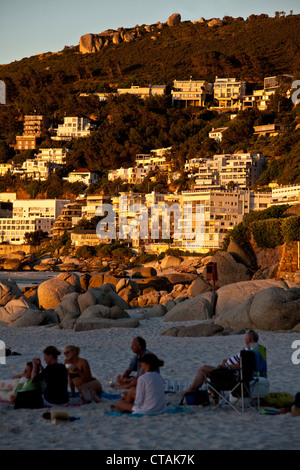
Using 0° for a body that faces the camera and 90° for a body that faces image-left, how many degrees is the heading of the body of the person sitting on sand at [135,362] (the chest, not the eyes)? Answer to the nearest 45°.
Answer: approximately 90°

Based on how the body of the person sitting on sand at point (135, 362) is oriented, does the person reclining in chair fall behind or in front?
behind

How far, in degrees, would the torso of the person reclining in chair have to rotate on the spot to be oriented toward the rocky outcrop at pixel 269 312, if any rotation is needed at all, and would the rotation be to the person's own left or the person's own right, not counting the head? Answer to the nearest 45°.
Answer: approximately 90° to the person's own right

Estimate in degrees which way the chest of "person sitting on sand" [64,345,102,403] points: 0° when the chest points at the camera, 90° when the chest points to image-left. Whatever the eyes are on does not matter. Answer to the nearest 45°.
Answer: approximately 45°

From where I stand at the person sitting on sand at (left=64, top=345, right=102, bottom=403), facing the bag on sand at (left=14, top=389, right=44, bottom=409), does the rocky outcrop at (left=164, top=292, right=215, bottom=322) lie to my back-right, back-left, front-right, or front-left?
back-right

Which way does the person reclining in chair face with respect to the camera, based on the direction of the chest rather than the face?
to the viewer's left

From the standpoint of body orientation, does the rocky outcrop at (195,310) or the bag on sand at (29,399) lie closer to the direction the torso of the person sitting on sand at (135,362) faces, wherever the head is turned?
the bag on sand

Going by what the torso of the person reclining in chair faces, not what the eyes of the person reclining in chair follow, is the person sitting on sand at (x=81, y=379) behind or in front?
in front

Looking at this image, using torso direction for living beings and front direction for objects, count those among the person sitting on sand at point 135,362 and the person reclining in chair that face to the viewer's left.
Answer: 2

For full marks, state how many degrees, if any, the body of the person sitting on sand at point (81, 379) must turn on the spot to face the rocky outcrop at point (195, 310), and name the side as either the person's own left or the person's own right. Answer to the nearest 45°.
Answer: approximately 135° to the person's own right

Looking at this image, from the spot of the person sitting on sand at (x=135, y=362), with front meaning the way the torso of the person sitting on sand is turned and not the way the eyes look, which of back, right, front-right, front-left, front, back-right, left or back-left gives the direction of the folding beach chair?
back-left

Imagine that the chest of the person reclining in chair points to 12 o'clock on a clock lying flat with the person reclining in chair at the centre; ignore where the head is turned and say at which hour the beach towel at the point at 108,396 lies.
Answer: The beach towel is roughly at 12 o'clock from the person reclining in chair.
